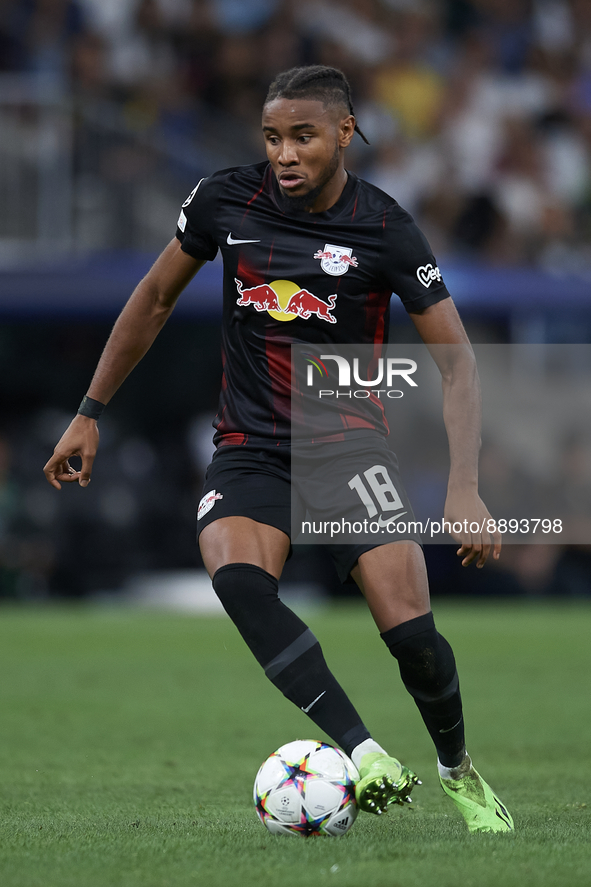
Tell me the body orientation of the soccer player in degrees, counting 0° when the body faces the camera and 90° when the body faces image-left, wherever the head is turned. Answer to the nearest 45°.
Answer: approximately 0°
